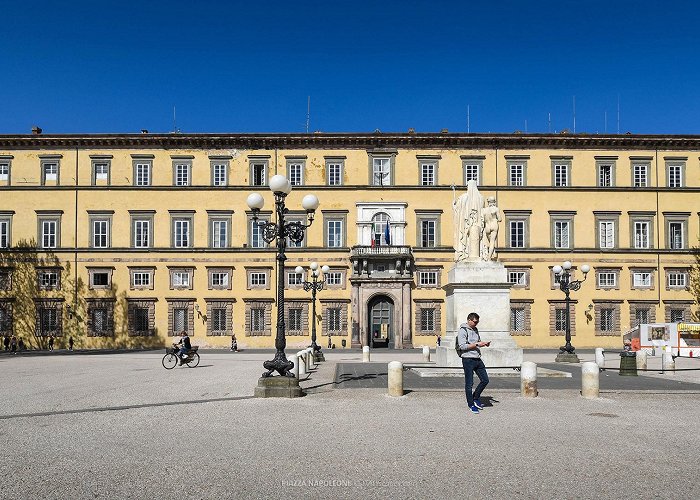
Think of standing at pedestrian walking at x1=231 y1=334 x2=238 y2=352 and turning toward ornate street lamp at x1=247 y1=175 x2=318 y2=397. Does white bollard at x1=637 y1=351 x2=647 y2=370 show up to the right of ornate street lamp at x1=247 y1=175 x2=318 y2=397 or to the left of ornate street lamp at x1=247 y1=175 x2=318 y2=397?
left

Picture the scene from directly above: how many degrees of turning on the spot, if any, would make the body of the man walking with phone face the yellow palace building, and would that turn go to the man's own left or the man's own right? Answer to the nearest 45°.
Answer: approximately 135° to the man's own left

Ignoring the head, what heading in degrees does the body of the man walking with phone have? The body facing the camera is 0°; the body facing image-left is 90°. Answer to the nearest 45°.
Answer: approximately 315°

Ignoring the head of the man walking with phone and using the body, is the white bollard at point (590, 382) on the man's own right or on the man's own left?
on the man's own left

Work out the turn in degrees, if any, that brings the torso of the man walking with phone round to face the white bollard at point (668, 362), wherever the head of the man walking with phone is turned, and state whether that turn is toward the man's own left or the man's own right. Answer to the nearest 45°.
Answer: approximately 90° to the man's own left

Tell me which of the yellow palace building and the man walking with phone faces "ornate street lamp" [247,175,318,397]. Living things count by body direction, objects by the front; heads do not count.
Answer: the yellow palace building

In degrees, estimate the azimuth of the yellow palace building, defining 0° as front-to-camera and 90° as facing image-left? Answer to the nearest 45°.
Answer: approximately 0°

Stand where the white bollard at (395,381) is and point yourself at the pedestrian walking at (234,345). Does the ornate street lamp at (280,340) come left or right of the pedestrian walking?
left

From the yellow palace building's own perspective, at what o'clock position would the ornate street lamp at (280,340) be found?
The ornate street lamp is roughly at 12 o'clock from the yellow palace building.

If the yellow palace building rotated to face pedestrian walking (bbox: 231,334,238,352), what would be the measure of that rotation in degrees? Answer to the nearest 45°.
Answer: approximately 45° to its right
